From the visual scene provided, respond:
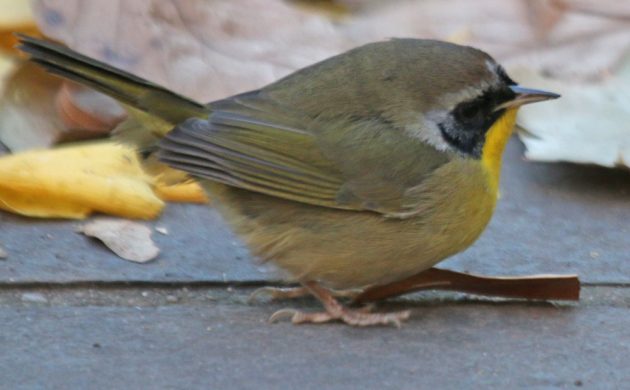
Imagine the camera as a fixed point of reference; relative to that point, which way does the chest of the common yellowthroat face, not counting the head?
to the viewer's right

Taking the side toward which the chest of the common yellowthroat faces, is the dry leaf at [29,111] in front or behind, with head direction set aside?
behind

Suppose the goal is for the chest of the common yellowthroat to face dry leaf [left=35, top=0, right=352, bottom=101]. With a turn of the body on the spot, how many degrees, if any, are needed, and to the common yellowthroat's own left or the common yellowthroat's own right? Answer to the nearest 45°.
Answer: approximately 135° to the common yellowthroat's own left

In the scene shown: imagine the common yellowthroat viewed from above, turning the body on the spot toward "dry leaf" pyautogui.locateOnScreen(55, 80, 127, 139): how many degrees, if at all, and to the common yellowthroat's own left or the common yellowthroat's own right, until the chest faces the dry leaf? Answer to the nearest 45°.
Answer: approximately 135° to the common yellowthroat's own left

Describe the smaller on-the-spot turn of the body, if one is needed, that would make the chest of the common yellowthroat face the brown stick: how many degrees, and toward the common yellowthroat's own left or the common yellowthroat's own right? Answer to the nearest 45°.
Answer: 0° — it already faces it

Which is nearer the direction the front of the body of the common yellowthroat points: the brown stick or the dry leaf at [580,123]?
the brown stick

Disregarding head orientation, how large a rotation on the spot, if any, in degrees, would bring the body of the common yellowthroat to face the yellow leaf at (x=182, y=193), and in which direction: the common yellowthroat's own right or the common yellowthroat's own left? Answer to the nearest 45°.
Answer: approximately 135° to the common yellowthroat's own left

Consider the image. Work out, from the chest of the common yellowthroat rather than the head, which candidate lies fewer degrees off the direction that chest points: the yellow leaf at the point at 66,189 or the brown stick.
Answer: the brown stick
